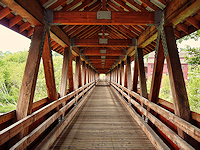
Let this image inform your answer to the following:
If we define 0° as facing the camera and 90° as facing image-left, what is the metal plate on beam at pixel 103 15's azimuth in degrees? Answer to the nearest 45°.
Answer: approximately 0°
